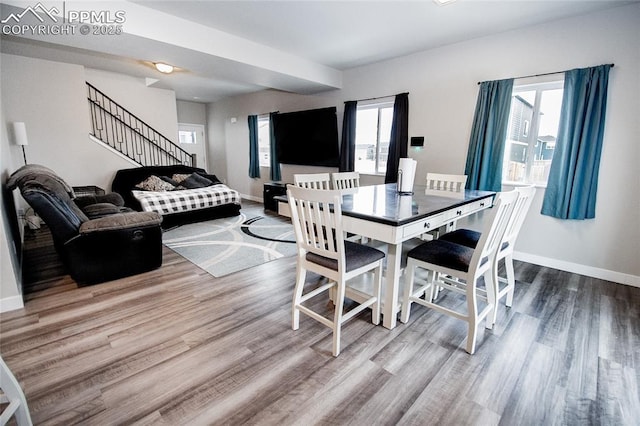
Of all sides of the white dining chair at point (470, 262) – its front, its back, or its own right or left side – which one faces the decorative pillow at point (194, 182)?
front

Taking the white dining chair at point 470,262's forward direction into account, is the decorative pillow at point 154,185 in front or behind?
in front

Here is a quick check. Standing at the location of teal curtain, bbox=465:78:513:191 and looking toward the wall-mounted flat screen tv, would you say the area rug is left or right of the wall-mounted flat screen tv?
left

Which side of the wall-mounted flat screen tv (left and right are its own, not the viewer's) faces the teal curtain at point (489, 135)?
left

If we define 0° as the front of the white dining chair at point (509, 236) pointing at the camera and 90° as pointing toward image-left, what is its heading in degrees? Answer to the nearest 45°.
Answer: approximately 135°

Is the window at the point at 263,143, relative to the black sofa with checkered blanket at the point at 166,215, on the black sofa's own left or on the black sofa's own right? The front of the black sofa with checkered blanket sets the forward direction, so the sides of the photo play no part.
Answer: on the black sofa's own left

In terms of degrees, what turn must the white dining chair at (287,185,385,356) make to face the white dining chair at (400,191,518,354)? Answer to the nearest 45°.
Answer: approximately 45° to its right

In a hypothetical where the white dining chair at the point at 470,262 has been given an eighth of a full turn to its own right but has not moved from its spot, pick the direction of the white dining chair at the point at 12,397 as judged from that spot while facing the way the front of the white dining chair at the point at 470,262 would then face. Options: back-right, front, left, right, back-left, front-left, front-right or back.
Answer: back-left

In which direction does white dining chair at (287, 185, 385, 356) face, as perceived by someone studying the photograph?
facing away from the viewer and to the right of the viewer

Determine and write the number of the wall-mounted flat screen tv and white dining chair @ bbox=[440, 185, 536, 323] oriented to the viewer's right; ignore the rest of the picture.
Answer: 0

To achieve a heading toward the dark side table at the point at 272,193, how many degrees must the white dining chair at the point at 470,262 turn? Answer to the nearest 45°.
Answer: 0° — it already faces it

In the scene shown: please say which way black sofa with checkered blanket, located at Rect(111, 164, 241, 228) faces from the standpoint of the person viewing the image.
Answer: facing the viewer and to the right of the viewer

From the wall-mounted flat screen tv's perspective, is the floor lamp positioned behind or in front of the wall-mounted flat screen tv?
in front

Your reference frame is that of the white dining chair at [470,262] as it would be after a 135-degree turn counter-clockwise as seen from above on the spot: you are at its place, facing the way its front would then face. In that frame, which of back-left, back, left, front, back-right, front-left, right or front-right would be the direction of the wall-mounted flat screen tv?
back-right

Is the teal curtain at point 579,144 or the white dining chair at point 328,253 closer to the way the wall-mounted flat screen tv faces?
the white dining chair

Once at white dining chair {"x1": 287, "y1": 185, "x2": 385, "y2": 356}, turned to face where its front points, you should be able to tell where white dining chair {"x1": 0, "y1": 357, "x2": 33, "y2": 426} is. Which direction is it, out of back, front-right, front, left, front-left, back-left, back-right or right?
back
